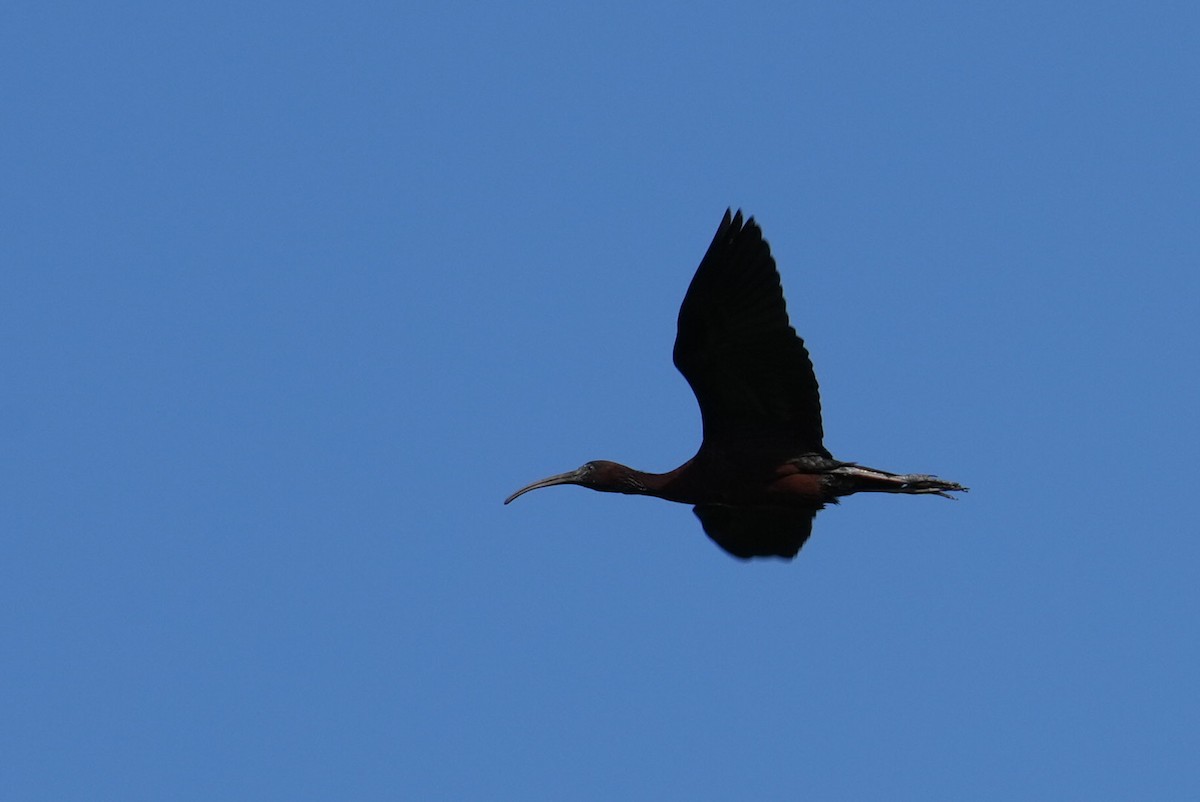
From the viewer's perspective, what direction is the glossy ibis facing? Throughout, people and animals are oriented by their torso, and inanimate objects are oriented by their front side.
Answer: to the viewer's left
